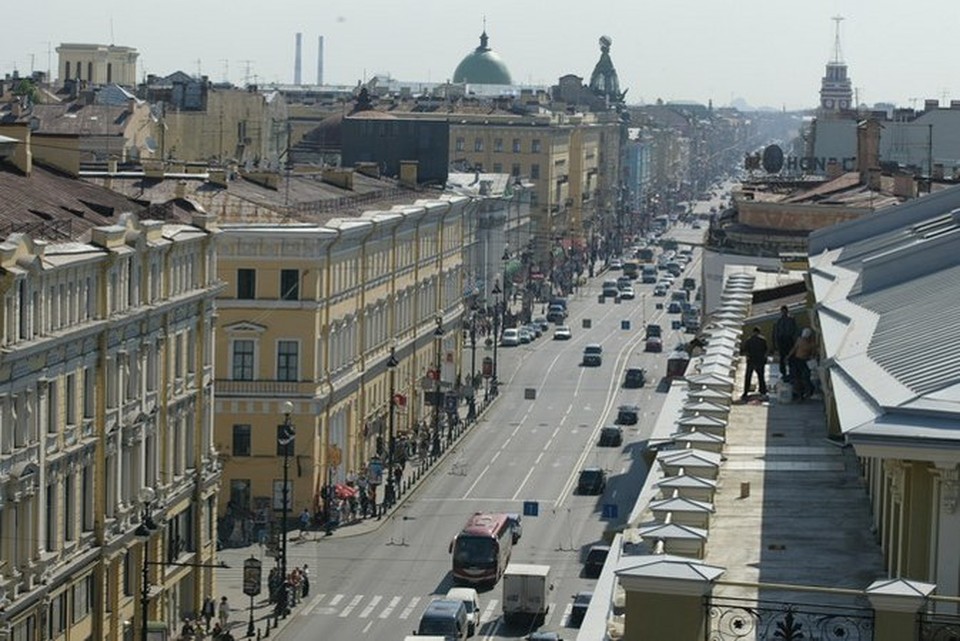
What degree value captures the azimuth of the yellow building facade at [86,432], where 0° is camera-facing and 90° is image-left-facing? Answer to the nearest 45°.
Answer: approximately 315°
